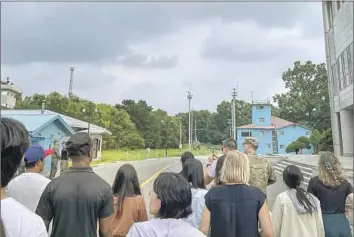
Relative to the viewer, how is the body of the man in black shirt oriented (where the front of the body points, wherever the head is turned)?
away from the camera

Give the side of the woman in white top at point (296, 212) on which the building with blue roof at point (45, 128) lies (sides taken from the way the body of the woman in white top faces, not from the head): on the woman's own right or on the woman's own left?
on the woman's own left

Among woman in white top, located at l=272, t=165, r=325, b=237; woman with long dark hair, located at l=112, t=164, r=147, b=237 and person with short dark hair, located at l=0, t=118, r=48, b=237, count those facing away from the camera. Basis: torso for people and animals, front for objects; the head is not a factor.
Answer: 3

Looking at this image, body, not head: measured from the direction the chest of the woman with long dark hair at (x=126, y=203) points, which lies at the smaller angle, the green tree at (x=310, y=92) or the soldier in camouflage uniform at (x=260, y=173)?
the green tree

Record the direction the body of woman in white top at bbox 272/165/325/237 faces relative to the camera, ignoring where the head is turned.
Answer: away from the camera

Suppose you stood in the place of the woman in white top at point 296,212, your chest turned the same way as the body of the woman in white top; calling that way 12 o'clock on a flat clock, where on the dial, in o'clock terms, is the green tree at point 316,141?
The green tree is roughly at 12 o'clock from the woman in white top.

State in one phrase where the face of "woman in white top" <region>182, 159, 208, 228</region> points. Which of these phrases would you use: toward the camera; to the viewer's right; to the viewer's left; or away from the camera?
away from the camera

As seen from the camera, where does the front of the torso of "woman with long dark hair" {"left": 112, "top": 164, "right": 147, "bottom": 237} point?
away from the camera

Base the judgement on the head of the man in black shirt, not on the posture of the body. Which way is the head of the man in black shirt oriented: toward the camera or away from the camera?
away from the camera

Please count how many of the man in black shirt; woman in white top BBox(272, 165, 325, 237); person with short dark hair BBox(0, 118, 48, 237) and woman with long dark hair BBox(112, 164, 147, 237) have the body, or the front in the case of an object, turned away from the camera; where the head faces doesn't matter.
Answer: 4

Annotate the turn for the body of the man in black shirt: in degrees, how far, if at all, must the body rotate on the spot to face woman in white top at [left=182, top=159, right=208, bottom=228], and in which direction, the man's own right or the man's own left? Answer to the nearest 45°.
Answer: approximately 90° to the man's own right

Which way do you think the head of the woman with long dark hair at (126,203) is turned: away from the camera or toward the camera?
away from the camera

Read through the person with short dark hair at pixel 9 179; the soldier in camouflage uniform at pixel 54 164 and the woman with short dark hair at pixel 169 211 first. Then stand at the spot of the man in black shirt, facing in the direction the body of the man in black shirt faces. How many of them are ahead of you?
1

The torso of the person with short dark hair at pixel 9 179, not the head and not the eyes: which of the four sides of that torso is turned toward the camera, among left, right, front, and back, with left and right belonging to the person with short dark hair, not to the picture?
back

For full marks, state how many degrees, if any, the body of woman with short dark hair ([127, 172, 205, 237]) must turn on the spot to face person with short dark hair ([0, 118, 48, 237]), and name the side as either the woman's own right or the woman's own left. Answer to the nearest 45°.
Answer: approximately 90° to the woman's own left
